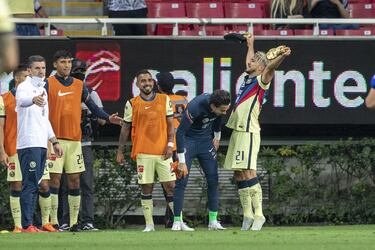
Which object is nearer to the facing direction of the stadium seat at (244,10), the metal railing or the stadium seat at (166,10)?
the metal railing

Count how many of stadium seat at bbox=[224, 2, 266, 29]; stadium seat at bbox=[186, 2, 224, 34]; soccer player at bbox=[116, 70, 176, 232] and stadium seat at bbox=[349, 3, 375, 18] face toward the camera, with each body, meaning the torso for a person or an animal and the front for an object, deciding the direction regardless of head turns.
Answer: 4

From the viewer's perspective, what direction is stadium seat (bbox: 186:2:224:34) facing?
toward the camera

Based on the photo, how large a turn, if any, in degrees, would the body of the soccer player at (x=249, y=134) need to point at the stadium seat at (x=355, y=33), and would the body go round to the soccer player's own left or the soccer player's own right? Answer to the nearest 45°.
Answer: approximately 180°

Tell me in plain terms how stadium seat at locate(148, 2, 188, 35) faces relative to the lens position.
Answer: facing the viewer

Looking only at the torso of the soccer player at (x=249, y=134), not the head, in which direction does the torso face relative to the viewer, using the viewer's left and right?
facing the viewer and to the left of the viewer

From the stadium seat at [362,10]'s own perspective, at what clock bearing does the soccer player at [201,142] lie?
The soccer player is roughly at 1 o'clock from the stadium seat.

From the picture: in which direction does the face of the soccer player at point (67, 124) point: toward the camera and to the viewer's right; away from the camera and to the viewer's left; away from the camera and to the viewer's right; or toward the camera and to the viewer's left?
toward the camera and to the viewer's right

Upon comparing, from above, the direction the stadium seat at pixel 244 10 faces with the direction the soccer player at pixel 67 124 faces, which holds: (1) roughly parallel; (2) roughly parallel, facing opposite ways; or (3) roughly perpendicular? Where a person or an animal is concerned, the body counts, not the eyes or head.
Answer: roughly parallel

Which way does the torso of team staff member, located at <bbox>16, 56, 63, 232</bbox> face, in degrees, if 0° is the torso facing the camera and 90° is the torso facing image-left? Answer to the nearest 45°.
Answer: approximately 315°

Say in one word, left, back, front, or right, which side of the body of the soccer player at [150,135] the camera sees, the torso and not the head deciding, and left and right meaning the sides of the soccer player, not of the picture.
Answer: front

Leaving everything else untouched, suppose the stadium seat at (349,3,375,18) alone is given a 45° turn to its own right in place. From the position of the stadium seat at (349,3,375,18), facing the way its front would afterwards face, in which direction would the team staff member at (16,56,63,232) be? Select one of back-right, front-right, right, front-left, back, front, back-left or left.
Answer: front

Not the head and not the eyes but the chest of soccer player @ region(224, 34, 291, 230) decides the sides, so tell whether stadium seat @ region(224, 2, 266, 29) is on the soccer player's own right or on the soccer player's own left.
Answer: on the soccer player's own right

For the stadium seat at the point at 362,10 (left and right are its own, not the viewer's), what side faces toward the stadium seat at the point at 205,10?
right
